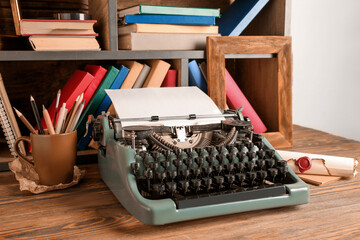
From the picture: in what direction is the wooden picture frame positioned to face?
toward the camera

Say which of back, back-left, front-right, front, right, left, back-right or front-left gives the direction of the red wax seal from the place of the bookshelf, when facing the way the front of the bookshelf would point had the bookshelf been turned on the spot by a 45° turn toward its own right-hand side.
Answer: left

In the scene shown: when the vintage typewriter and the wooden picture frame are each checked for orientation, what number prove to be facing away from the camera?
0

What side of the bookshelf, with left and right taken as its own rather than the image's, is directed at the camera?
front

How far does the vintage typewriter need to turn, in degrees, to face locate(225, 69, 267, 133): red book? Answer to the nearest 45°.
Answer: approximately 135° to its left

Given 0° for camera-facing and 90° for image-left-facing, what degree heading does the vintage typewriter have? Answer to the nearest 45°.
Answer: approximately 315°

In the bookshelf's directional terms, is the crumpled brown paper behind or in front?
in front
